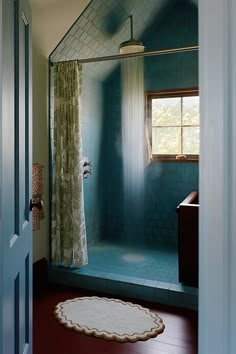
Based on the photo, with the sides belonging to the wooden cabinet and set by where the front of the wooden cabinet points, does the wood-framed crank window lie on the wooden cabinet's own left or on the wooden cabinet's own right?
on the wooden cabinet's own right

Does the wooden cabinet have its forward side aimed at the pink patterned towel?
yes

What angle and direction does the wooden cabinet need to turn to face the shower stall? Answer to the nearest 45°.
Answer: approximately 45° to its right

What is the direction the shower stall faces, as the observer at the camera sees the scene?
facing the viewer and to the left of the viewer

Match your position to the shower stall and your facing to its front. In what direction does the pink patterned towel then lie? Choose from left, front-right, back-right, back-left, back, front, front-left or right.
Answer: front

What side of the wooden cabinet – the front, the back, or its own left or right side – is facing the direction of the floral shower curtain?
front

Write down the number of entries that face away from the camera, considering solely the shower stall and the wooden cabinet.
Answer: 0

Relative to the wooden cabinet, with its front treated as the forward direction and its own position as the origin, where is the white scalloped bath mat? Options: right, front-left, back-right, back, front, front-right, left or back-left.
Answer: front-left

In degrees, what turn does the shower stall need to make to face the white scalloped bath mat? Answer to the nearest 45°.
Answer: approximately 45° to its left

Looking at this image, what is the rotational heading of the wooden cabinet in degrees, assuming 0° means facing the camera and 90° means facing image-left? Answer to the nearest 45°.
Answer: approximately 90°
